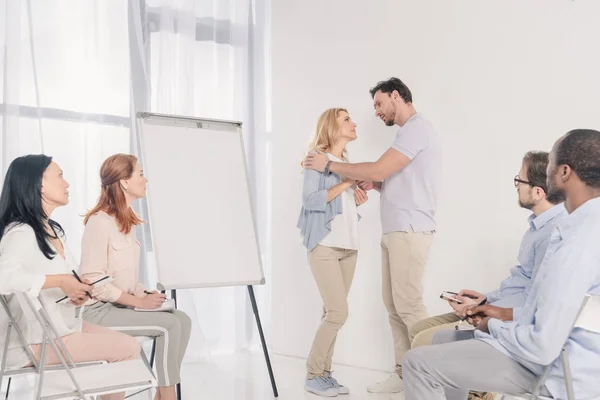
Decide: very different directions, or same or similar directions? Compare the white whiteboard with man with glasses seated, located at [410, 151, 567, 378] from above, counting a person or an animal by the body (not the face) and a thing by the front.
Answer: very different directions

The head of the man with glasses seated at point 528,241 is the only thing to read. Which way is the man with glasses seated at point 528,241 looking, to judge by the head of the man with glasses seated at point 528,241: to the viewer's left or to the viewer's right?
to the viewer's left

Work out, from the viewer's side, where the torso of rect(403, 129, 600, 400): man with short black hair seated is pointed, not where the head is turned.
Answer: to the viewer's left

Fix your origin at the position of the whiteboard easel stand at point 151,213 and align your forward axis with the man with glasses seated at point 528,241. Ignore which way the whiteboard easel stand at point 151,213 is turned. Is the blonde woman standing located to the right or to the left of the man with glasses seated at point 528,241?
left

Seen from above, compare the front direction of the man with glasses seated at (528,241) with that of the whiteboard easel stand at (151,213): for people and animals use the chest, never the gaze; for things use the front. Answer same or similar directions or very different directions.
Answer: very different directions

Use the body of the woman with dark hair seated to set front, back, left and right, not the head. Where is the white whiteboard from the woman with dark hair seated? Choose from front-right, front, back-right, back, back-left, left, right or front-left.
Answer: front-left

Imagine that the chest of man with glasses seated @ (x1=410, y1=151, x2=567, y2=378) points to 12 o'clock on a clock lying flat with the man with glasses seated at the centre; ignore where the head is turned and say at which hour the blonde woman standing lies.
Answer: The blonde woman standing is roughly at 1 o'clock from the man with glasses seated.

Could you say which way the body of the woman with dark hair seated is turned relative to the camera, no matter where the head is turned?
to the viewer's right

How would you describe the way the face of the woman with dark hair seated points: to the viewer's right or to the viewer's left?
to the viewer's right

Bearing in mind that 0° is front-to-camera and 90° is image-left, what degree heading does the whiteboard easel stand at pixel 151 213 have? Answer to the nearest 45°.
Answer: approximately 315°

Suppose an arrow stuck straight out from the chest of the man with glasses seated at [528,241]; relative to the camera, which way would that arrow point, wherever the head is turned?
to the viewer's left

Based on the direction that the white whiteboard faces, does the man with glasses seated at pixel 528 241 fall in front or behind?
in front
